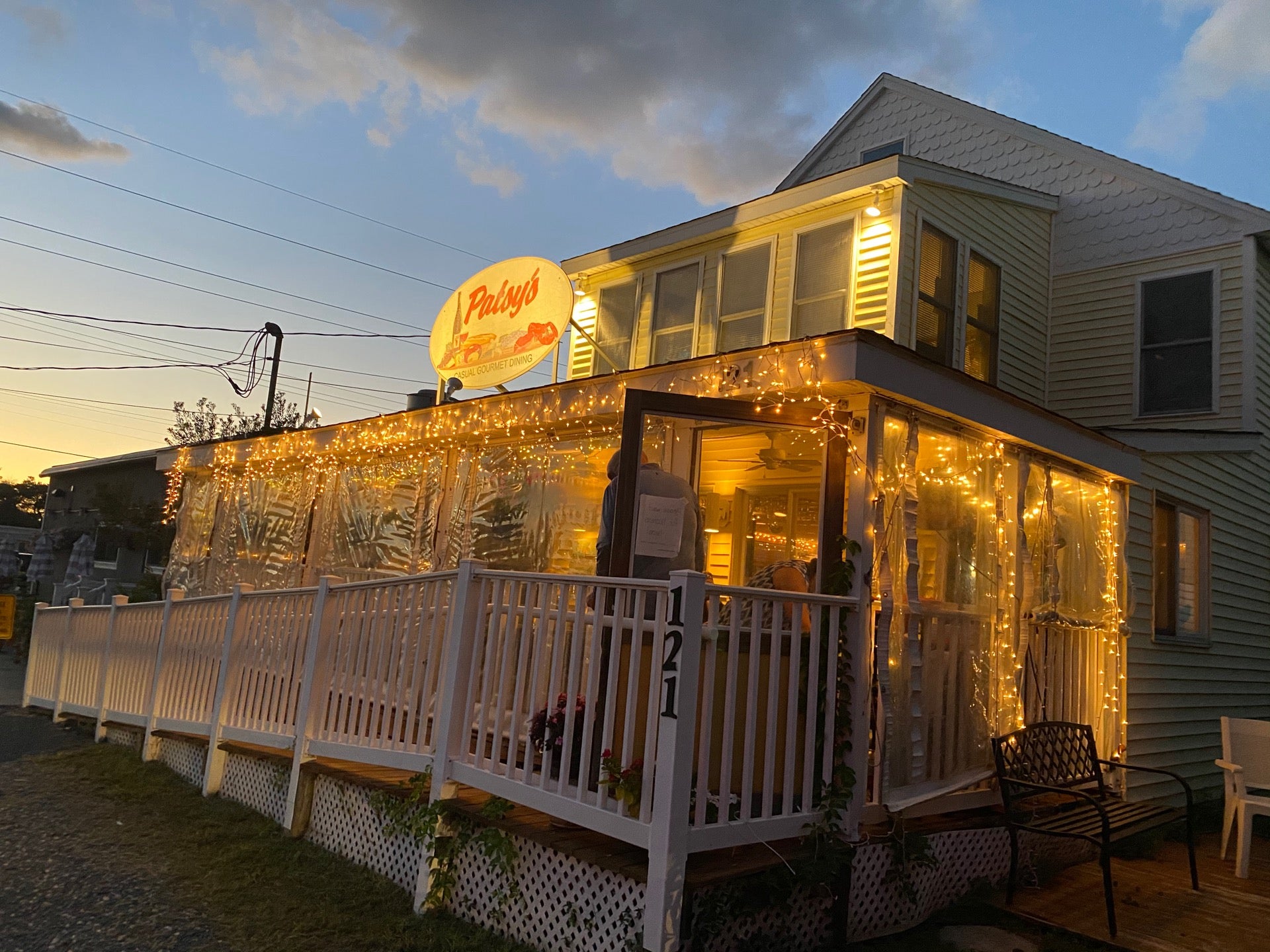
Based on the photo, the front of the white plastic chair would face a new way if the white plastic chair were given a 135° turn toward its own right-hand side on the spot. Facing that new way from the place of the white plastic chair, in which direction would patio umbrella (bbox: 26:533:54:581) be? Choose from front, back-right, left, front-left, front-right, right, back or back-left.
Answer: front

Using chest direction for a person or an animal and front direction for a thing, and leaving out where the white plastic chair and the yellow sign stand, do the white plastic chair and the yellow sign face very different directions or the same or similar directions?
same or similar directions

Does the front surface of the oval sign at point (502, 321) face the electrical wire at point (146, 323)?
no

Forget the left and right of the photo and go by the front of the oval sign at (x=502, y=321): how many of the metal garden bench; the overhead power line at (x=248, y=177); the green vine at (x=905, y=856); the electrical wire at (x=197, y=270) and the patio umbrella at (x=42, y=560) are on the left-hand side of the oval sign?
2

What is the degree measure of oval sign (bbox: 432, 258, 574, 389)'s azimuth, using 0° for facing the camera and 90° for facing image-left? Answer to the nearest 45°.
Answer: approximately 45°

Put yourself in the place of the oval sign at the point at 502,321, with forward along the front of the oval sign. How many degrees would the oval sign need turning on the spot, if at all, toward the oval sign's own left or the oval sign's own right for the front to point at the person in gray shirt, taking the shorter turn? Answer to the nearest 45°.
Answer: approximately 45° to the oval sign's own left

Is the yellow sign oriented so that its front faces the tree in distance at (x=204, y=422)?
no

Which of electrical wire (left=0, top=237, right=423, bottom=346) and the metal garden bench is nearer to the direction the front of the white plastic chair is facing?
the metal garden bench

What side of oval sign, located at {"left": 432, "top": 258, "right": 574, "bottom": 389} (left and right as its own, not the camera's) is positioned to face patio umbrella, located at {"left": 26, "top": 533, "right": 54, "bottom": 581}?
right

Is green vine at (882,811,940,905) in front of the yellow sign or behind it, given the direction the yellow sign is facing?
in front

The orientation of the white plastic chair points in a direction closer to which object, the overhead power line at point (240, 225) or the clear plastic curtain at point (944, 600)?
the clear plastic curtain

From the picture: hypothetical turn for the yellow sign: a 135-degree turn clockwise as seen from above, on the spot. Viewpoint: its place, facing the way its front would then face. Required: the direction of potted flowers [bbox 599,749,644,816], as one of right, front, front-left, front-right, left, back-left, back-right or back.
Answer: back-left

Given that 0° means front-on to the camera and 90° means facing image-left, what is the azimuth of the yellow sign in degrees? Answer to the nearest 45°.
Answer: approximately 0°

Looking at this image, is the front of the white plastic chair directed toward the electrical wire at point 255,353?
no
